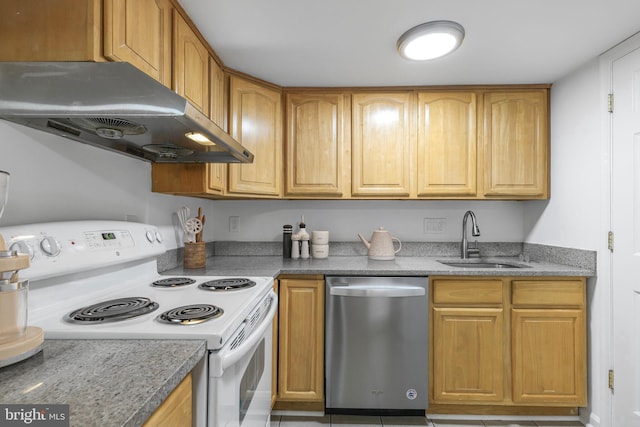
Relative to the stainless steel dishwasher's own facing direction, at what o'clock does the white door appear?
The white door is roughly at 9 o'clock from the stainless steel dishwasher.

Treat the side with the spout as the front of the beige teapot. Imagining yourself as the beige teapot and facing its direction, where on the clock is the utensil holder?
The utensil holder is roughly at 11 o'clock from the beige teapot.

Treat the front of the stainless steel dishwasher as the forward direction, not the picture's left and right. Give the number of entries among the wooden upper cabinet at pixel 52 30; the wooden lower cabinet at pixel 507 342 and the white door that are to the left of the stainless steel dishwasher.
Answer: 2

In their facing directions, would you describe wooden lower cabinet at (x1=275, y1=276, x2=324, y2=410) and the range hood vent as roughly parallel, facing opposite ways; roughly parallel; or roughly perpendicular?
roughly perpendicular

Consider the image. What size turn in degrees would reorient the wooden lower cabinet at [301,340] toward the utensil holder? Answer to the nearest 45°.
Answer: approximately 90° to its right

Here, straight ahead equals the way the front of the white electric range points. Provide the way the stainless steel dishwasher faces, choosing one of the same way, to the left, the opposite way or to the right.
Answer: to the right

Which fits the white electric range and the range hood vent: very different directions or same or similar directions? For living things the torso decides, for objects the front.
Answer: same or similar directions

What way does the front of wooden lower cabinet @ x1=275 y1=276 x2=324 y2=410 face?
toward the camera

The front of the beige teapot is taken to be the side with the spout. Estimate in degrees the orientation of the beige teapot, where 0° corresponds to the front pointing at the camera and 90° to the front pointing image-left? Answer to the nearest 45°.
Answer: approximately 90°

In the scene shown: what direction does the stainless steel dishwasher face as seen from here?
toward the camera

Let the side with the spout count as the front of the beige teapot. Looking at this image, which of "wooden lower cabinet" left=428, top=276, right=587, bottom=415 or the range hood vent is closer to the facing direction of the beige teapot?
the range hood vent

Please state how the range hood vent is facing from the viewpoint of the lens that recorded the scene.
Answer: facing the viewer and to the right of the viewer

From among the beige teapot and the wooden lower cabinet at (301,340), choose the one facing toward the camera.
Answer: the wooden lower cabinet

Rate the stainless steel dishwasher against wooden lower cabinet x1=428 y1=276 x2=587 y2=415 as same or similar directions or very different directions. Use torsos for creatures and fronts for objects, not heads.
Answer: same or similar directions
